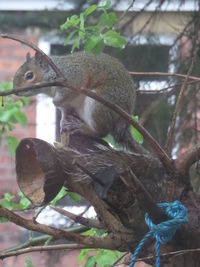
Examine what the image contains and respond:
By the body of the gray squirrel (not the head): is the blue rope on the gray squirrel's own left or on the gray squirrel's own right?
on the gray squirrel's own left

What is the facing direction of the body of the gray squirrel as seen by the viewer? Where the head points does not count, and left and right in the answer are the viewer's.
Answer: facing to the left of the viewer

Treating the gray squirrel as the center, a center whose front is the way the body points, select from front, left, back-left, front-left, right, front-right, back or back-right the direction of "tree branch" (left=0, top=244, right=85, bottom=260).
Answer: left
